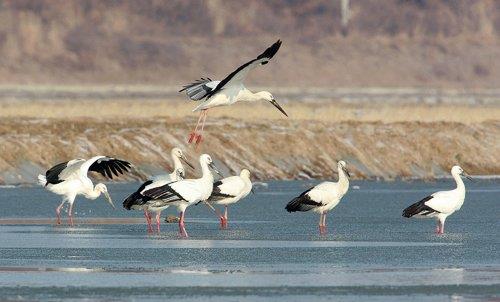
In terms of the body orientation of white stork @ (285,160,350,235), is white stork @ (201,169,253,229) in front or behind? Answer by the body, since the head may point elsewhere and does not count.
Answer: behind

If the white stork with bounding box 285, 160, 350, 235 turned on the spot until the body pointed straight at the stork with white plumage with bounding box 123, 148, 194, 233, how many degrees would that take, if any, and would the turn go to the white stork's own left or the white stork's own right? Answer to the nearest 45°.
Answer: approximately 180°

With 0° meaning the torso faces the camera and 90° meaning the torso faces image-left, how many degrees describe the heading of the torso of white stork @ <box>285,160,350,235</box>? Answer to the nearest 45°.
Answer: approximately 270°

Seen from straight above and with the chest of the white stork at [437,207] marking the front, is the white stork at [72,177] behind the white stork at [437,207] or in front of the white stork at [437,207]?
behind

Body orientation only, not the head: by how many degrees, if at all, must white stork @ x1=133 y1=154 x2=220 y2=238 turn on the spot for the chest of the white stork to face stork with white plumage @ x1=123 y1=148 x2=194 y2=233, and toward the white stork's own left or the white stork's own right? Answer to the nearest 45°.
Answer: approximately 135° to the white stork's own left

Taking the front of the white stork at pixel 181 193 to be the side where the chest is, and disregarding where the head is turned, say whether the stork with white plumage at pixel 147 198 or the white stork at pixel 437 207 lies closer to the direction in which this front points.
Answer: the white stork

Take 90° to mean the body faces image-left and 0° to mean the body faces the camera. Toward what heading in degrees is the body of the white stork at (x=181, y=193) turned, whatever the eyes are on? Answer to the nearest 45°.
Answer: approximately 270°

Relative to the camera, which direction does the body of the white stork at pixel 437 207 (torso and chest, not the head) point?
to the viewer's right

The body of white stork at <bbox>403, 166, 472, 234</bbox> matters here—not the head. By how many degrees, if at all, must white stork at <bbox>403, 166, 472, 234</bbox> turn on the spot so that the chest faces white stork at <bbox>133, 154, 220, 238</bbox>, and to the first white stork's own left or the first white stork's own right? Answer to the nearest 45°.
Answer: approximately 180°

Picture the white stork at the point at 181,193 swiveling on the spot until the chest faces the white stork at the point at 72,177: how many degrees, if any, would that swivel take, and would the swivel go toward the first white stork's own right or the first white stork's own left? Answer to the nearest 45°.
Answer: approximately 135° to the first white stork's own left
